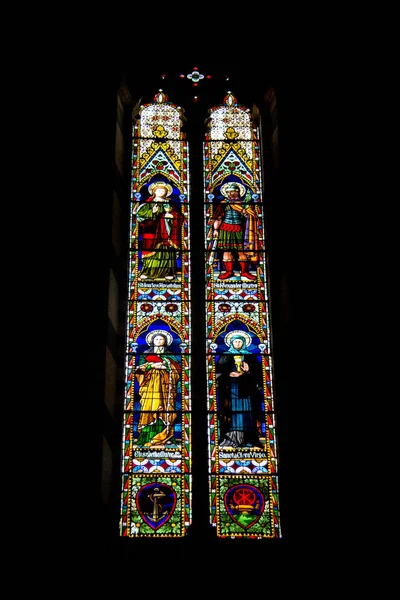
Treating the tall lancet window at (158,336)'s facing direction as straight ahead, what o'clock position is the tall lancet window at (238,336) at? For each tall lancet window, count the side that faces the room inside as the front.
the tall lancet window at (238,336) is roughly at 9 o'clock from the tall lancet window at (158,336).

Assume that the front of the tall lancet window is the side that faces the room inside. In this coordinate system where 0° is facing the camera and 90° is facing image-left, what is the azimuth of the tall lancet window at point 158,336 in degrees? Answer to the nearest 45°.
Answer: approximately 0°

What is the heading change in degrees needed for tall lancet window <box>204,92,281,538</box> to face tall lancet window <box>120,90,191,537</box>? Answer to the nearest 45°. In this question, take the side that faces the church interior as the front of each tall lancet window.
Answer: approximately 90° to its right

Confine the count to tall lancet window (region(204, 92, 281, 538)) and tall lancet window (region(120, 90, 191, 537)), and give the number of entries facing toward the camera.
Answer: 2
